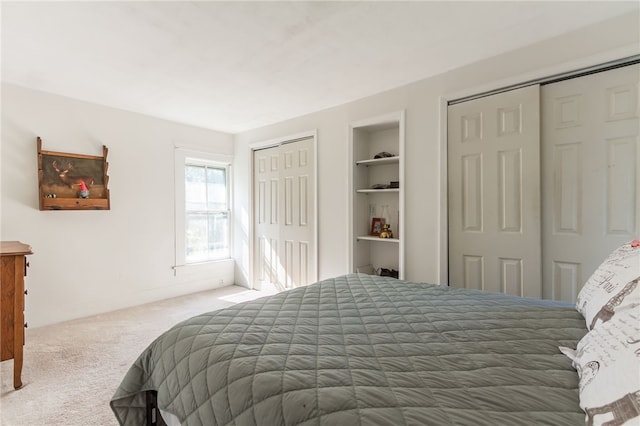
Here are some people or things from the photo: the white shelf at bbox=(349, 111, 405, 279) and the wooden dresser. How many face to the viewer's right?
1

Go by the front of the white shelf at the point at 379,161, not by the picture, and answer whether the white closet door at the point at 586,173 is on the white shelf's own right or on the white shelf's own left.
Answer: on the white shelf's own left

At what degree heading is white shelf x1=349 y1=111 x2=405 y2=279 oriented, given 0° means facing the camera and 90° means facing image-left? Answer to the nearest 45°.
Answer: approximately 45°

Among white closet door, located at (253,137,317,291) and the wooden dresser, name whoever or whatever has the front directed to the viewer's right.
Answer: the wooden dresser

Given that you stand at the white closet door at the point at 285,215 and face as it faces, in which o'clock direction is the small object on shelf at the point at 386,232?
The small object on shelf is roughly at 9 o'clock from the white closet door.

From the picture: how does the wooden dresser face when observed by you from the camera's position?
facing to the right of the viewer

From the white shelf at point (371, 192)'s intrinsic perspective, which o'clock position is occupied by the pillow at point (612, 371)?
The pillow is roughly at 10 o'clock from the white shelf.

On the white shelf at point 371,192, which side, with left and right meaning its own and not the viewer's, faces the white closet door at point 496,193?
left
